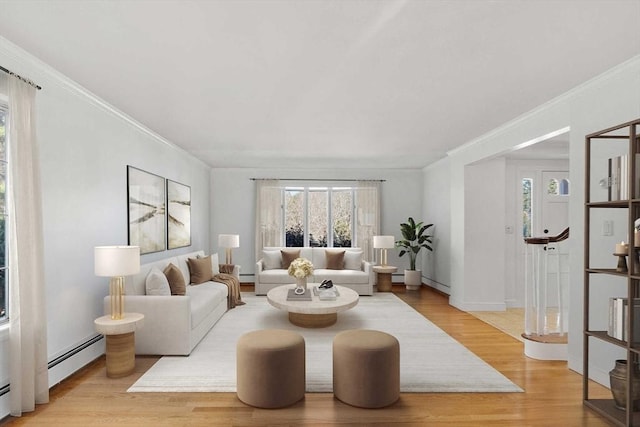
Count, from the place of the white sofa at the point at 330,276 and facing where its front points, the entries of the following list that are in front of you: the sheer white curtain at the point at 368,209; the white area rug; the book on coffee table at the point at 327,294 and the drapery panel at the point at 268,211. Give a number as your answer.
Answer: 2

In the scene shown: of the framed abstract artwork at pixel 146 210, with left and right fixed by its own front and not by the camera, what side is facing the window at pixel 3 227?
right

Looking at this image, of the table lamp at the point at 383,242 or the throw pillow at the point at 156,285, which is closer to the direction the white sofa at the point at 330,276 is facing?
the throw pillow

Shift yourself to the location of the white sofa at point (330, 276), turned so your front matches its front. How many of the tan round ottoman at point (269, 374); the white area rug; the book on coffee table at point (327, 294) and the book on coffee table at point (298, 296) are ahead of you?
4

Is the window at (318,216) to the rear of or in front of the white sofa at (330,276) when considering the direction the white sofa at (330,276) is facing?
to the rear

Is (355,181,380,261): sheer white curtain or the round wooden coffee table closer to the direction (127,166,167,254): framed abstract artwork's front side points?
the round wooden coffee table

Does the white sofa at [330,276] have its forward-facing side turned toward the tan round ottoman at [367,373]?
yes

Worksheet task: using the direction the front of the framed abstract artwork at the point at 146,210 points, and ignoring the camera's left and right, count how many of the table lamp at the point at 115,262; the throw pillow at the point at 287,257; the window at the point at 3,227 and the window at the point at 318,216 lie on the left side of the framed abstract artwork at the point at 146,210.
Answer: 2

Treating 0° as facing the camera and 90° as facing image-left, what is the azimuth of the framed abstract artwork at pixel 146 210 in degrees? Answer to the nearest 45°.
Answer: approximately 315°

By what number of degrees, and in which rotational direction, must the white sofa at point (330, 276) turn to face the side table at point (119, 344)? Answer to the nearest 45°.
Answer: approximately 45° to its right

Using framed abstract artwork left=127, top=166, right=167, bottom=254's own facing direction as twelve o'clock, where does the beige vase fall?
The beige vase is roughly at 11 o'clock from the framed abstract artwork.

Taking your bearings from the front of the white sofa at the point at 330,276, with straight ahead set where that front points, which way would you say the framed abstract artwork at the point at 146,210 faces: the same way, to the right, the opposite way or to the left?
to the left

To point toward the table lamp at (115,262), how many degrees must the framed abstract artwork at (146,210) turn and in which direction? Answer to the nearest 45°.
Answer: approximately 45° to its right

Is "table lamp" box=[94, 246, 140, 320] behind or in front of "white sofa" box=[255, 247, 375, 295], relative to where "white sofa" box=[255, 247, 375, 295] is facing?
in front
